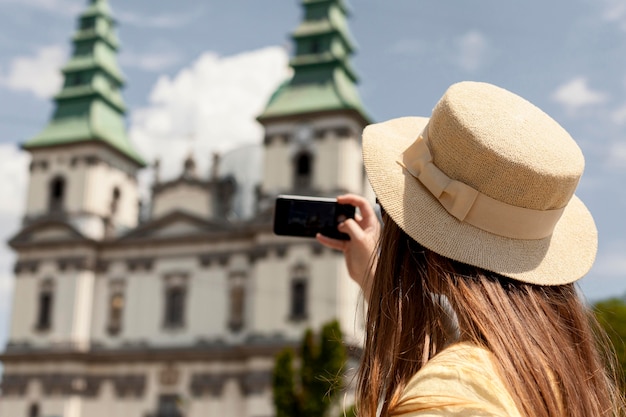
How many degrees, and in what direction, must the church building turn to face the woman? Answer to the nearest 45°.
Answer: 0° — it already faces them

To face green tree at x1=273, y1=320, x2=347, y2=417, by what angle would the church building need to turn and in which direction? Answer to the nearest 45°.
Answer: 0° — it already faces it

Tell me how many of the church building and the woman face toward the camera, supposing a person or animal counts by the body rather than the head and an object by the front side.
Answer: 1

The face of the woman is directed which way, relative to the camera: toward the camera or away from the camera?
away from the camera

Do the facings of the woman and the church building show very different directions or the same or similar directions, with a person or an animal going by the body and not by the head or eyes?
very different directions

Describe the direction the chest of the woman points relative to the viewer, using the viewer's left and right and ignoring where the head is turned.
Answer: facing away from the viewer and to the left of the viewer

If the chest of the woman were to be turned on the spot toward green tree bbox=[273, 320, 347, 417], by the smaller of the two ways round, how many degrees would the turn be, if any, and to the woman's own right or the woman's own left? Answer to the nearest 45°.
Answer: approximately 45° to the woman's own right

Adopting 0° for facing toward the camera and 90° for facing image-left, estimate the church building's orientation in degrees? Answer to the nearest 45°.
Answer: approximately 0°

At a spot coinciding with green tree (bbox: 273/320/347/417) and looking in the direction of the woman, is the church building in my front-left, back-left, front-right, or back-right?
back-right
